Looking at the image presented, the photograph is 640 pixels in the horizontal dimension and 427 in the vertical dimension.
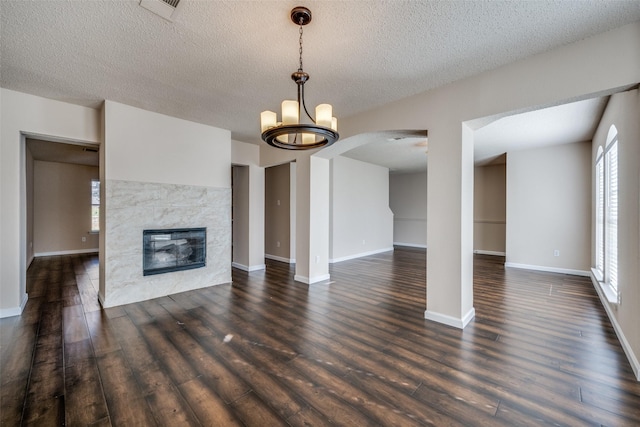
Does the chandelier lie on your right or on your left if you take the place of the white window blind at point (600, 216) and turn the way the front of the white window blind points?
on your left

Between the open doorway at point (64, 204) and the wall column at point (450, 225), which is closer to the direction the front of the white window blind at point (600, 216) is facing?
the open doorway

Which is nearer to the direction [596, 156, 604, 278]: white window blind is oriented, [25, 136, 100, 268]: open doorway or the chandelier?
the open doorway

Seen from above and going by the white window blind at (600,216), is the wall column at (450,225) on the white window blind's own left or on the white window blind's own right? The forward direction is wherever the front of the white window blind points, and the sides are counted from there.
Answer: on the white window blind's own left

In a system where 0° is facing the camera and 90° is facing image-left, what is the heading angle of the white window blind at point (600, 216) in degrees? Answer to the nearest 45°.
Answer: approximately 90°

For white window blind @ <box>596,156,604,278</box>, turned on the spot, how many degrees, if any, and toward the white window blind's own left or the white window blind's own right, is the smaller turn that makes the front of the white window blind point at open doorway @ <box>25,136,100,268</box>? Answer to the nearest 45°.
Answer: approximately 45° to the white window blind's own left
